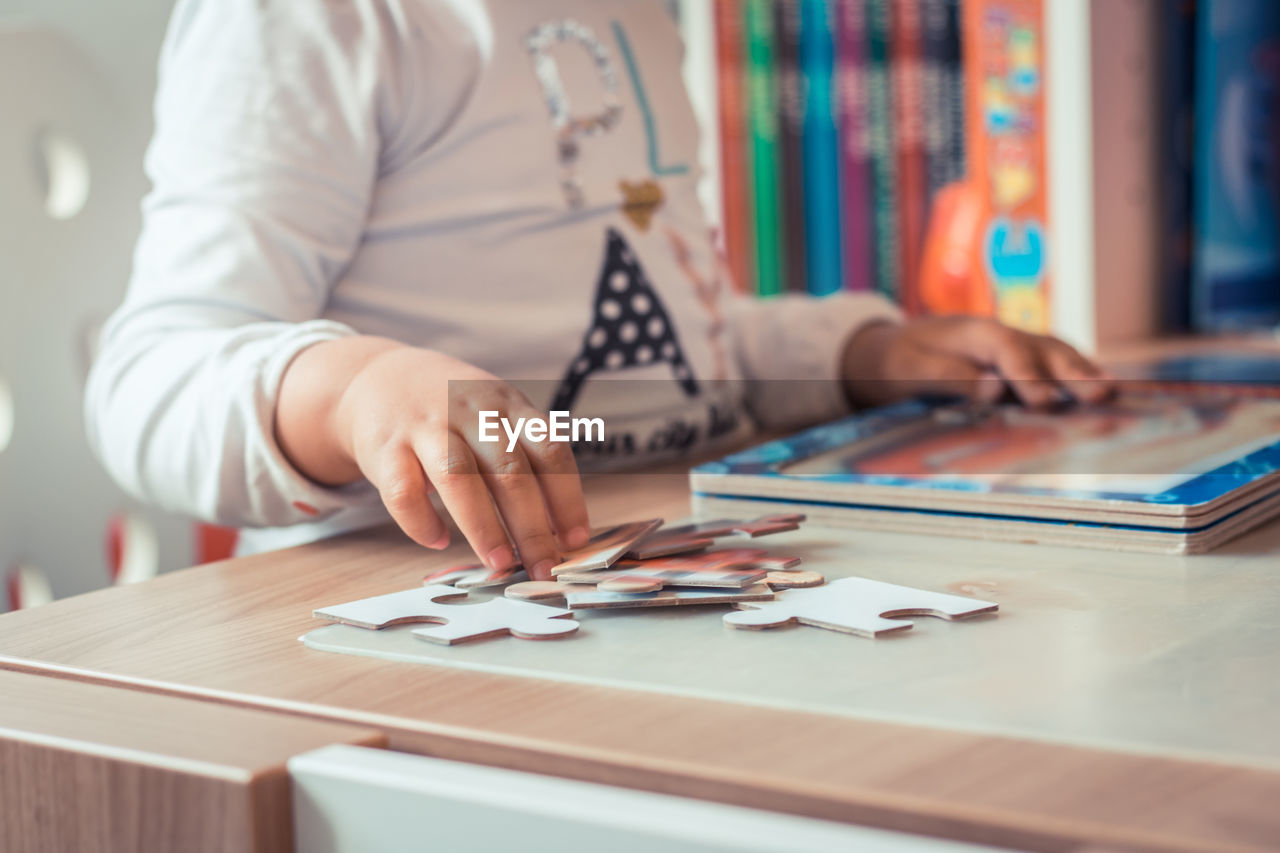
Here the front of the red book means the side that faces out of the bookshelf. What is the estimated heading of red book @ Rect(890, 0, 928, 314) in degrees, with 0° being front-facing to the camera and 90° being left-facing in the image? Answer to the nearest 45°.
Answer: approximately 0°

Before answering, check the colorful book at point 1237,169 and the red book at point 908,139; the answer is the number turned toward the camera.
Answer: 2

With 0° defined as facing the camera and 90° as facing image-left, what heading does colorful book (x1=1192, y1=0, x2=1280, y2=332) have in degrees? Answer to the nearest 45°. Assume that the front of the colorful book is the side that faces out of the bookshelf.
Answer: approximately 0°

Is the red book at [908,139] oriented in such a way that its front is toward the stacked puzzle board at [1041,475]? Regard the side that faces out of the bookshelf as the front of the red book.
yes

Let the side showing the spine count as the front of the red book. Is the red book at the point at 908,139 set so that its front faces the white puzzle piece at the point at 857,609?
yes

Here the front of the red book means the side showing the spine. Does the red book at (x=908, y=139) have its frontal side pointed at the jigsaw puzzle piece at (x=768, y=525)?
yes

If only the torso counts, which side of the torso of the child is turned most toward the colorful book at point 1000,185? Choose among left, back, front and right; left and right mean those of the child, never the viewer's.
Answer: left

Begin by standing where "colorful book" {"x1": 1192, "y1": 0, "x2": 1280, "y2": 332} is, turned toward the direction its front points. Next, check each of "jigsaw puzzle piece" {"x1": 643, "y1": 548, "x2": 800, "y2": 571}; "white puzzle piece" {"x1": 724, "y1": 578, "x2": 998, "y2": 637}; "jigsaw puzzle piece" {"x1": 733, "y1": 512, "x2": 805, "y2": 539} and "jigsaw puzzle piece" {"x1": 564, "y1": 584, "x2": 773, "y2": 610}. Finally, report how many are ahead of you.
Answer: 4

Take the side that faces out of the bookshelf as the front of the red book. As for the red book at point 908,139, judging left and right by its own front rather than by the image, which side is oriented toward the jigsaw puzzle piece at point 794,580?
front

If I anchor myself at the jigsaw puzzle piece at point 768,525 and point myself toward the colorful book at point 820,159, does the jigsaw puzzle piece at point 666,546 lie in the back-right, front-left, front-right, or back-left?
back-left
